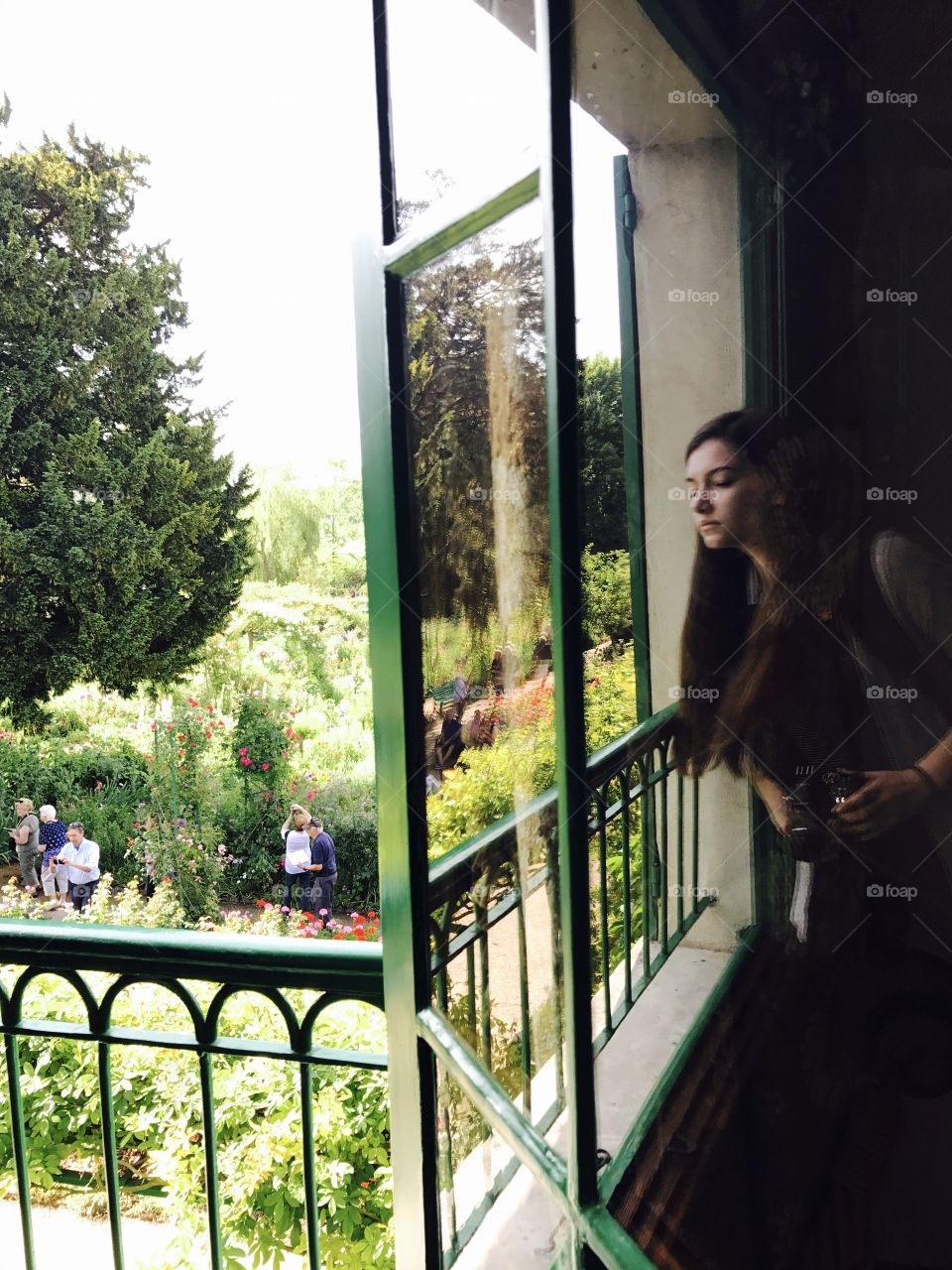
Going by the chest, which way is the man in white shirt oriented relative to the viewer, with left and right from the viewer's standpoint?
facing the viewer and to the left of the viewer

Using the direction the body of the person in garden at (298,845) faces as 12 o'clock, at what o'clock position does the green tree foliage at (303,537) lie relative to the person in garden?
The green tree foliage is roughly at 12 o'clock from the person in garden.

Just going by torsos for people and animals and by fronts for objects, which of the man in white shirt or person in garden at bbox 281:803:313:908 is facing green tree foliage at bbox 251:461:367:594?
the person in garden

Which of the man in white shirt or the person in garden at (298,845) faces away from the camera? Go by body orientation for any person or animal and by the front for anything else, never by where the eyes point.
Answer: the person in garden

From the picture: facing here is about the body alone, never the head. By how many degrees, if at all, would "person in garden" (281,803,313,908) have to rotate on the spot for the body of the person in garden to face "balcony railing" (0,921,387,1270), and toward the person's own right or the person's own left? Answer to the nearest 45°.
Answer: approximately 180°

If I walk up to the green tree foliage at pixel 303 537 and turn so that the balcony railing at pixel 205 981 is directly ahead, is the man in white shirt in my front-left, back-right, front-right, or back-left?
front-right

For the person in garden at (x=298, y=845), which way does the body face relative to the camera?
away from the camera

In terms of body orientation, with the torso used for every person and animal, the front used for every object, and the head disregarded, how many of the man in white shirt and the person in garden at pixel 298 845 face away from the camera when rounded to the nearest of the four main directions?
1

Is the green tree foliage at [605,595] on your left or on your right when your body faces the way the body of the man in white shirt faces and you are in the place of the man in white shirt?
on your left

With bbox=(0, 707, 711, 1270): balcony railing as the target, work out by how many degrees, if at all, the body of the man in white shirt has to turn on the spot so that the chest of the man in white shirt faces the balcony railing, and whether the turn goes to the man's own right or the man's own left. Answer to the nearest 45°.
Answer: approximately 45° to the man's own left

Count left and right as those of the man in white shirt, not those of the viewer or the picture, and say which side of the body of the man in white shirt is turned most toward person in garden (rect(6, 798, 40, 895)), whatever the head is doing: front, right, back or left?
right

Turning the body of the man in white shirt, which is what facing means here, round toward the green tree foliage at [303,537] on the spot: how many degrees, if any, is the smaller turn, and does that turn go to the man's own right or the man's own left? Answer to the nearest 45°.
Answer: approximately 180°
